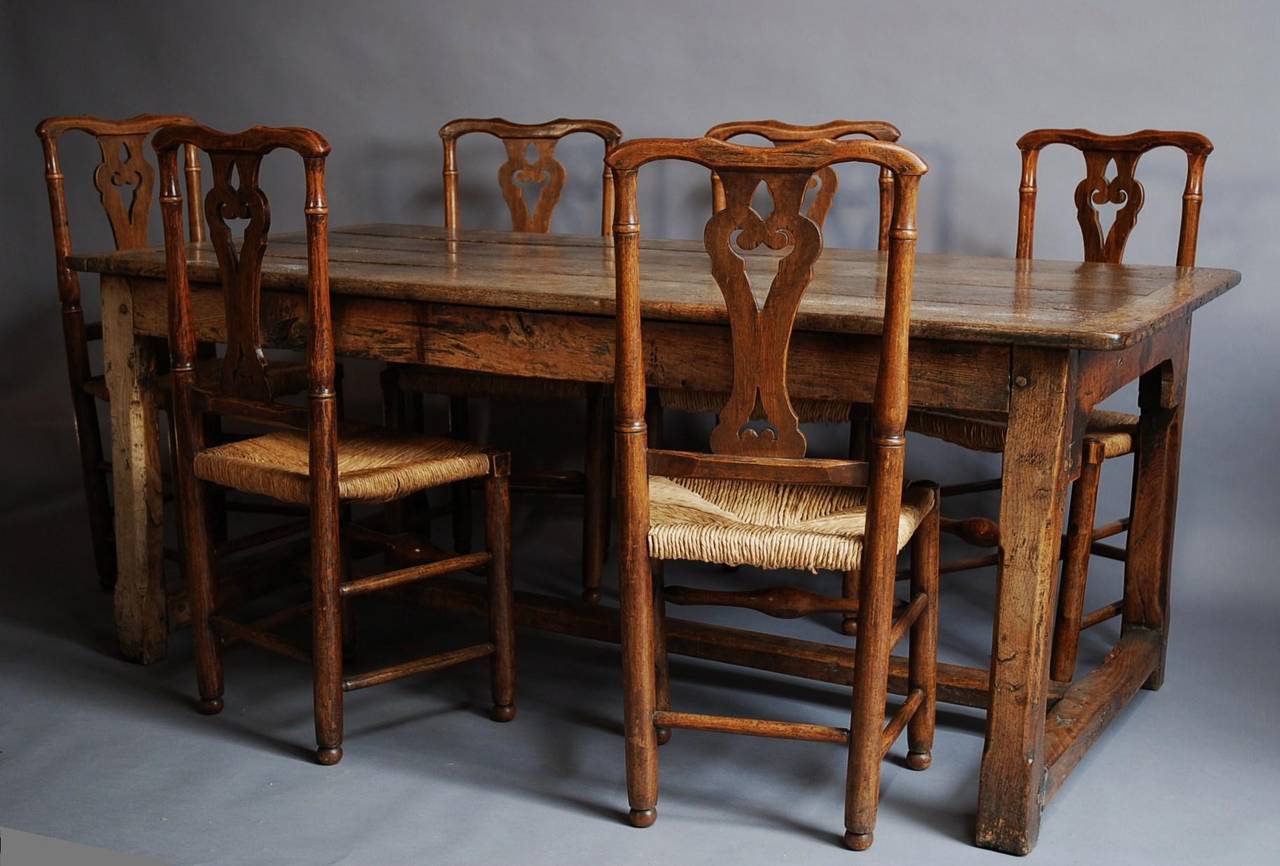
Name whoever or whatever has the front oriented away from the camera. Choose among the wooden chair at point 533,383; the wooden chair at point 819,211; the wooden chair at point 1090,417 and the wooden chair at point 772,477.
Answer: the wooden chair at point 772,477

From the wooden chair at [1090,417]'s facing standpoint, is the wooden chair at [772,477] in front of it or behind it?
in front

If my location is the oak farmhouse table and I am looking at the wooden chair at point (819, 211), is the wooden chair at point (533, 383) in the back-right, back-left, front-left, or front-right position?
front-left

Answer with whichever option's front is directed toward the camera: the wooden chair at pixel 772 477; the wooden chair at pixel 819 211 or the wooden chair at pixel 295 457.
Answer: the wooden chair at pixel 819 211

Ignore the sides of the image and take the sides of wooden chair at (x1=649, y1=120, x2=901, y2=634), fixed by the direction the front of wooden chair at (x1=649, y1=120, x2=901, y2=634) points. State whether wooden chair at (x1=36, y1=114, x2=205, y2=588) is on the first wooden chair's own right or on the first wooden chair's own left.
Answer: on the first wooden chair's own right

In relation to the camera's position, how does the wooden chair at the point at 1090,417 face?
facing the viewer and to the left of the viewer

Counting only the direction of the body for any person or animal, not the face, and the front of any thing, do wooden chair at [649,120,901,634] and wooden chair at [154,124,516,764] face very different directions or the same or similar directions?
very different directions

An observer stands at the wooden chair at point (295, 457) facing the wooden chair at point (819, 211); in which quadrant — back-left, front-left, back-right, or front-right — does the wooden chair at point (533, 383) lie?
front-left

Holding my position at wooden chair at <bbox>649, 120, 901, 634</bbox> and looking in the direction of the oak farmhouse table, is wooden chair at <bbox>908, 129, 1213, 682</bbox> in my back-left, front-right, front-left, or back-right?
front-left

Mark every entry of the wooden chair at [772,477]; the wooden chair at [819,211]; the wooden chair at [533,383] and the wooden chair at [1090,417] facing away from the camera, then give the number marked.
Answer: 1

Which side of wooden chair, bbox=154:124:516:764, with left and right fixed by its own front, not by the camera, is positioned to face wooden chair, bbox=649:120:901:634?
front

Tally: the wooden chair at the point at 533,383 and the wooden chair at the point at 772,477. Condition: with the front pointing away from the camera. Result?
1

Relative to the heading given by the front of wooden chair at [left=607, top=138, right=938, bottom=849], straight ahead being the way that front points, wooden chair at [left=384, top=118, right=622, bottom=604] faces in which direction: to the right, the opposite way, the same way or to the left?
the opposite way

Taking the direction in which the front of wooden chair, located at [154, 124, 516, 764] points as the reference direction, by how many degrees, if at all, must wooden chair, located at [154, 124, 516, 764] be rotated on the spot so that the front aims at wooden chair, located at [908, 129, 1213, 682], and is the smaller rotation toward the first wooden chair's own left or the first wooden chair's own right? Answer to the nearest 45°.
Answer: approximately 45° to the first wooden chair's own right

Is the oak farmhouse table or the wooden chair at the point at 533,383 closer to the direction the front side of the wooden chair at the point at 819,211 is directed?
the oak farmhouse table

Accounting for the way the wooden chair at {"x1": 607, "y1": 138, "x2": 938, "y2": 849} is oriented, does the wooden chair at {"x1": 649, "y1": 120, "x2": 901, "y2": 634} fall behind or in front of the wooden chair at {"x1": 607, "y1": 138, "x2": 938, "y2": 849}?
in front

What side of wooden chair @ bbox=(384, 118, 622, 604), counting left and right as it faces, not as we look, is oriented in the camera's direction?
front

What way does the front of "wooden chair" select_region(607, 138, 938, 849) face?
away from the camera

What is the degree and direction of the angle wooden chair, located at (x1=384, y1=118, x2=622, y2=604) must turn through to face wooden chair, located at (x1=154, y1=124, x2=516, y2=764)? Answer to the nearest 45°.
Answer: approximately 45° to its right
